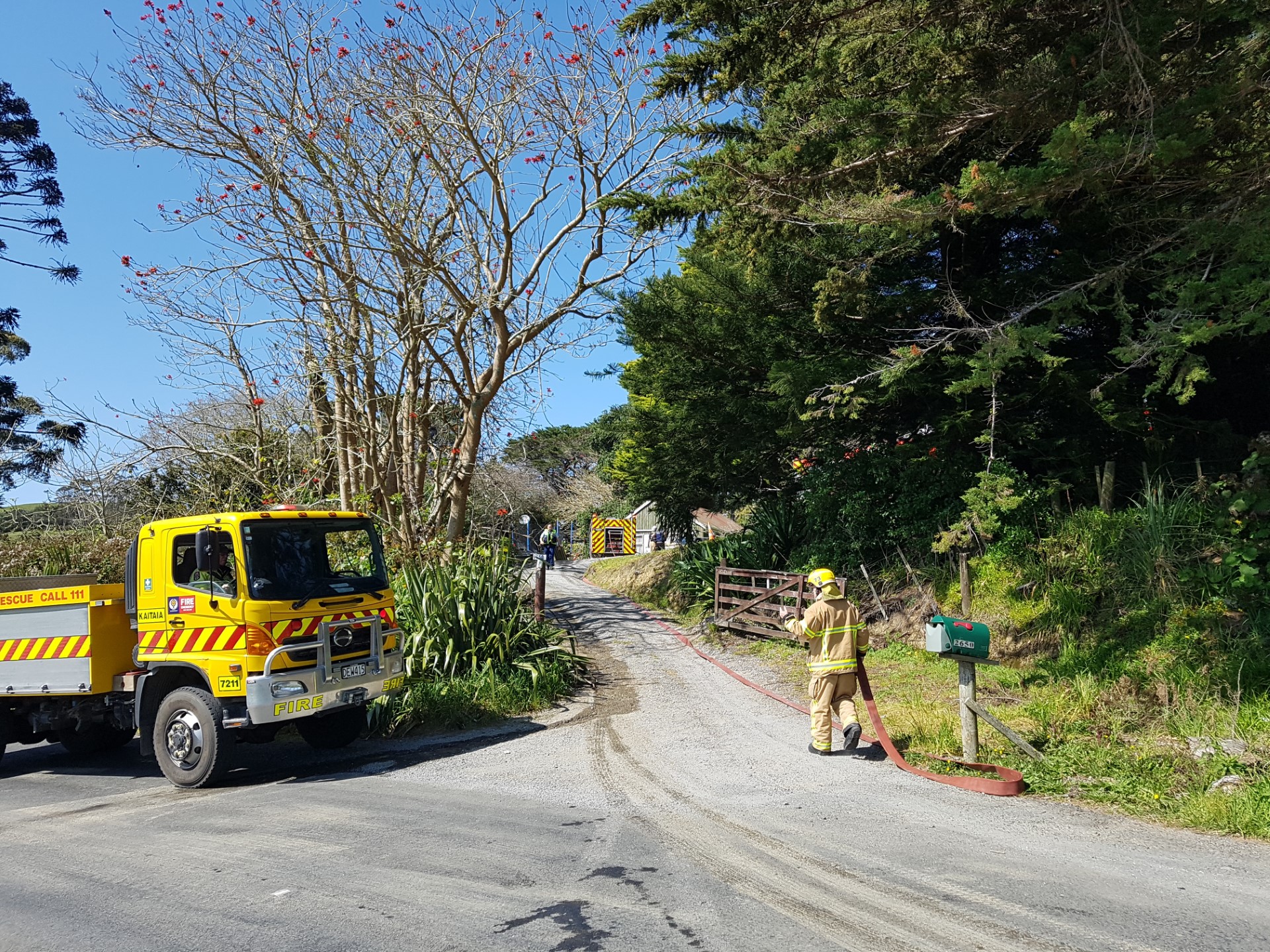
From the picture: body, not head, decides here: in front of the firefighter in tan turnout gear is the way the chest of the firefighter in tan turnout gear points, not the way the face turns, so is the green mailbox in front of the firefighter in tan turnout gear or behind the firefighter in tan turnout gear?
behind

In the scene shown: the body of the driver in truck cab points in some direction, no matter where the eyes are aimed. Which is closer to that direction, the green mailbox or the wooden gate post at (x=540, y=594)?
the green mailbox

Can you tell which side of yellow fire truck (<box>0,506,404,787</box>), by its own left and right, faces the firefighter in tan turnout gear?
front

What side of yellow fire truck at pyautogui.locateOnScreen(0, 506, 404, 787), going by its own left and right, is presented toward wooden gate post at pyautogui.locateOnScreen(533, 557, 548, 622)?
left

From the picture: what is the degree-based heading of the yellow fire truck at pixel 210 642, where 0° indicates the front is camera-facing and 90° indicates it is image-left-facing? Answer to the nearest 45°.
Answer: approximately 315°

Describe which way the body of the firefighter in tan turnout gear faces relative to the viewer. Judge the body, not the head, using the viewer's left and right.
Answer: facing away from the viewer and to the left of the viewer

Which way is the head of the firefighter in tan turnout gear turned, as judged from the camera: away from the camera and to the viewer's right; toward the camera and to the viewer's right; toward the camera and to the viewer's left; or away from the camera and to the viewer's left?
away from the camera and to the viewer's left

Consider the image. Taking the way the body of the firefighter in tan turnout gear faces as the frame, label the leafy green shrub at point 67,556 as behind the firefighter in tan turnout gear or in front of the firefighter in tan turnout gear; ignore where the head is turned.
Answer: in front

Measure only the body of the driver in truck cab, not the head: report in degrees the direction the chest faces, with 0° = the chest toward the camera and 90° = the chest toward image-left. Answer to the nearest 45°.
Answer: approximately 315°
